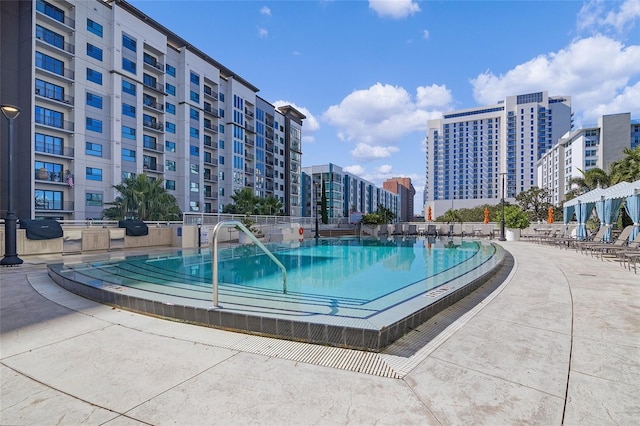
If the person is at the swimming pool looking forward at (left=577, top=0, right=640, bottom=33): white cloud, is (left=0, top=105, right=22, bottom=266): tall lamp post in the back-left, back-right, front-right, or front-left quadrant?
back-left

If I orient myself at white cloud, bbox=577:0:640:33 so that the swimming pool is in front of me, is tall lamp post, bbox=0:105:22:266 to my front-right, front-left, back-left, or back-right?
front-right

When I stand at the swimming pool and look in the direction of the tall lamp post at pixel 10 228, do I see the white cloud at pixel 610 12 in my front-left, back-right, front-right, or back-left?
back-right

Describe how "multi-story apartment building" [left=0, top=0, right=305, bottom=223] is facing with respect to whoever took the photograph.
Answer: facing the viewer and to the right of the viewer

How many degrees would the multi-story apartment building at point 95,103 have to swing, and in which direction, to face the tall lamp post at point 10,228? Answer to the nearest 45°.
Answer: approximately 45° to its right

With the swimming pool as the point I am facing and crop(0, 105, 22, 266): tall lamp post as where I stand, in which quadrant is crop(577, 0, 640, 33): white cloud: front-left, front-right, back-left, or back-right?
front-left

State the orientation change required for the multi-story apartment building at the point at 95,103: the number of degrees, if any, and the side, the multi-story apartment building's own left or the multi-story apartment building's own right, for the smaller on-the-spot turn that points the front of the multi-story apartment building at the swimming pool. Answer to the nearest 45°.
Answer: approximately 45° to the multi-story apartment building's own right
